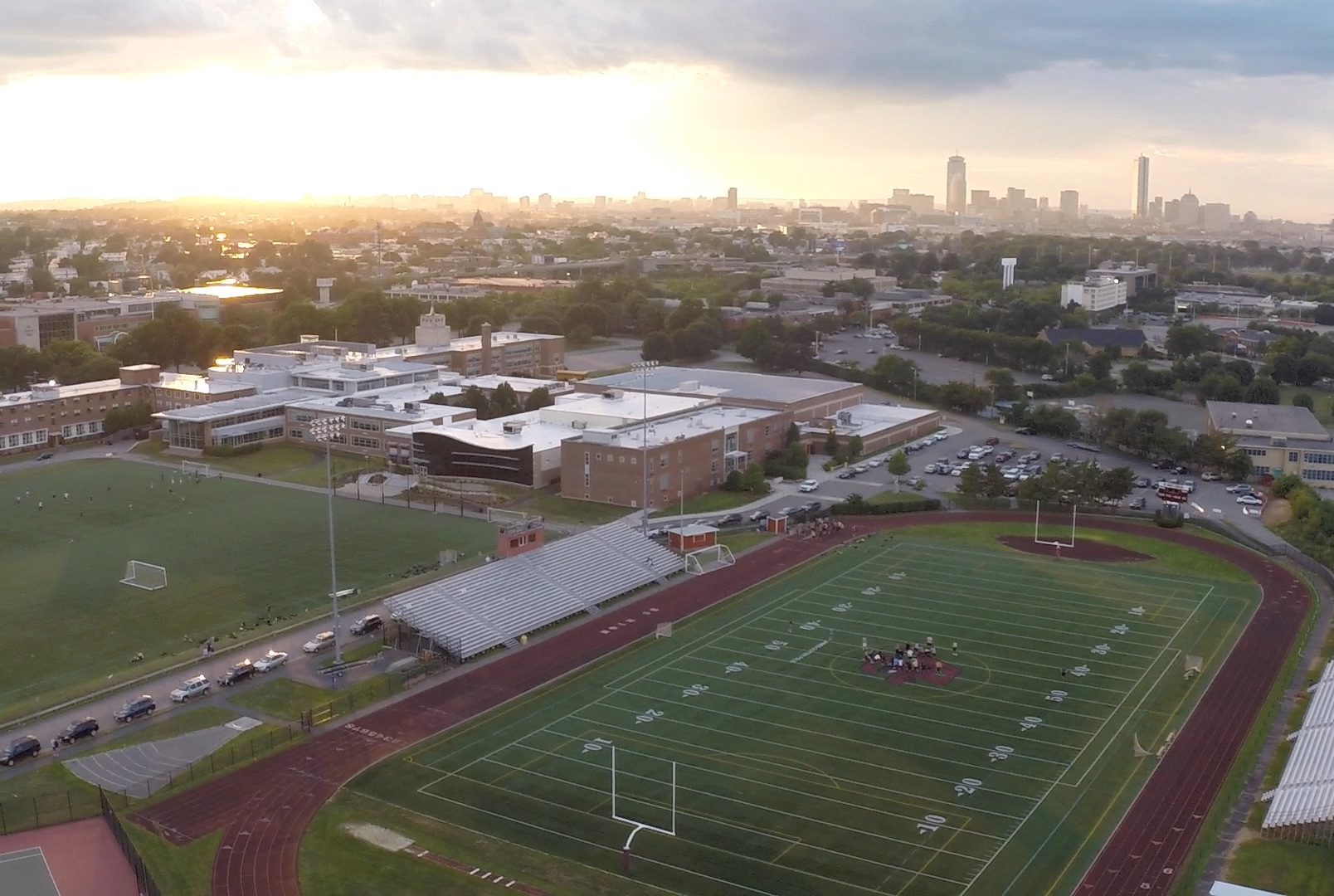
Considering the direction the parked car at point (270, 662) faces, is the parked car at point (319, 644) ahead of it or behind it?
behind

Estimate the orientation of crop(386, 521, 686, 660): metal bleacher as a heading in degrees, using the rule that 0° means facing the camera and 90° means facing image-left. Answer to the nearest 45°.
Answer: approximately 315°
